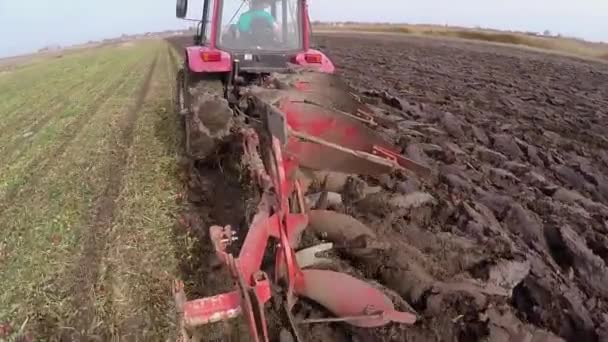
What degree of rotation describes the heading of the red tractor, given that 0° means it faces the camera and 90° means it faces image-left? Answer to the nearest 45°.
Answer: approximately 180°
